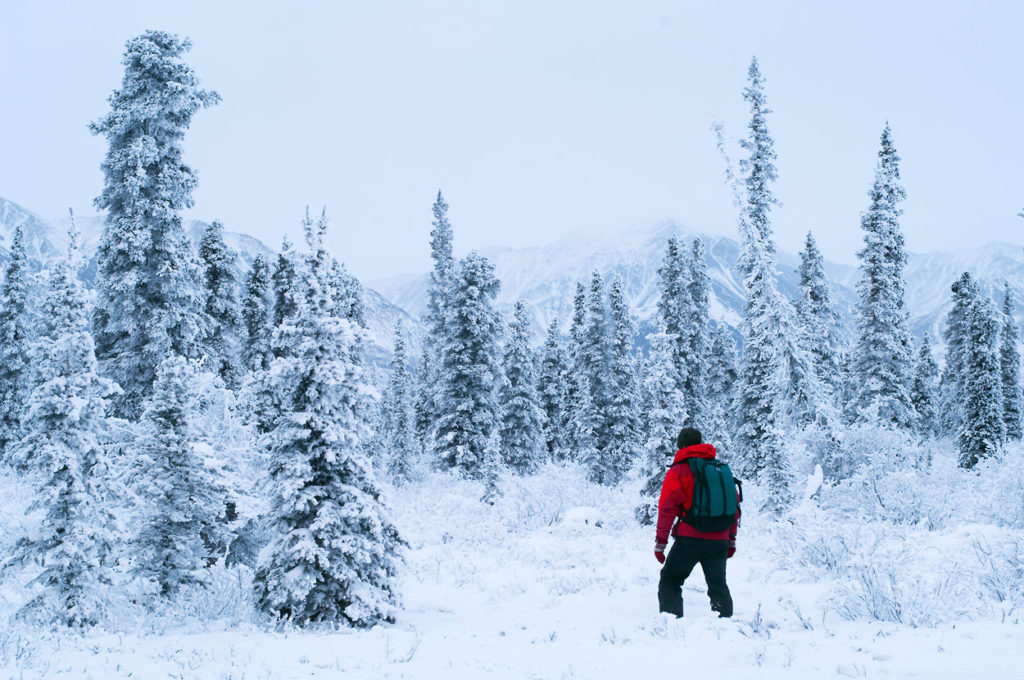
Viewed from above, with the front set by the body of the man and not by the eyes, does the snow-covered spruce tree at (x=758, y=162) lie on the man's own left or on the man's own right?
on the man's own right

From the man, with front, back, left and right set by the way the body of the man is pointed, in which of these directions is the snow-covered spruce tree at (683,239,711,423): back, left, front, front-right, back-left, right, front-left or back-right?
front-right

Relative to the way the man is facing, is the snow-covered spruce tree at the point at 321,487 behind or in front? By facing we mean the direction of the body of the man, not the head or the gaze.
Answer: in front

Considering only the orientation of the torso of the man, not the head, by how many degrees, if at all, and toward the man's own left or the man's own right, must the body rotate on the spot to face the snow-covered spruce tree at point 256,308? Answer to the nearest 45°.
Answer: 0° — they already face it

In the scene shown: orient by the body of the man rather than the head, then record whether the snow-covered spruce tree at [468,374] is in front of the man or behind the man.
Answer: in front

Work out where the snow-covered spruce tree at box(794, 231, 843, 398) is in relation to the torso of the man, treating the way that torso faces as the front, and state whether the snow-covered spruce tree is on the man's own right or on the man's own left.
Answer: on the man's own right

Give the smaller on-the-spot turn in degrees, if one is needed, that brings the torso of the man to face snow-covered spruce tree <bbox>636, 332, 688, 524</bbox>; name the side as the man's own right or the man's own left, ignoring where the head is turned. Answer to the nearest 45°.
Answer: approximately 45° to the man's own right

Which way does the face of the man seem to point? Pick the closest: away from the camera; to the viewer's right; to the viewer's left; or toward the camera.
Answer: away from the camera

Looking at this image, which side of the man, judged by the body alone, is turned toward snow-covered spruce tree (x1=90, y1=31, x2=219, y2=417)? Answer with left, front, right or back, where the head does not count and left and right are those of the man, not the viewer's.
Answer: front

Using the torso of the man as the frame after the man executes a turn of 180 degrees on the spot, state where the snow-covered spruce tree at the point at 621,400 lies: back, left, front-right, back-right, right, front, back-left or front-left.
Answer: back-left

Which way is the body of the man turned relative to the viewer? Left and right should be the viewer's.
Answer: facing away from the viewer and to the left of the viewer

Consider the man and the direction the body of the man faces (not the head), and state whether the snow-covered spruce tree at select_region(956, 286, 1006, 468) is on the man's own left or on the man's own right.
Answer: on the man's own right
